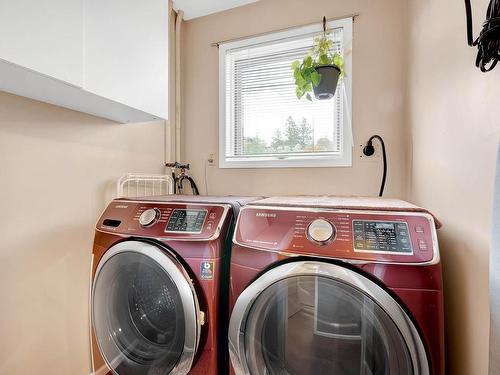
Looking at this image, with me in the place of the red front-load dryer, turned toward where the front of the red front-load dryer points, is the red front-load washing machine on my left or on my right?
on my right

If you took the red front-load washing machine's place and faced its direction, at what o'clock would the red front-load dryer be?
The red front-load dryer is roughly at 9 o'clock from the red front-load washing machine.

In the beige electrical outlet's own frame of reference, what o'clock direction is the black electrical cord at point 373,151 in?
The black electrical cord is roughly at 10 o'clock from the beige electrical outlet.

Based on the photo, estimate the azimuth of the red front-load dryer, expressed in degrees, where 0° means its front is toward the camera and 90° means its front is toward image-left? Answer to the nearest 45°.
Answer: approximately 0°

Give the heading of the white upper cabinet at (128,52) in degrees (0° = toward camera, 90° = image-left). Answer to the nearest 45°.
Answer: approximately 315°

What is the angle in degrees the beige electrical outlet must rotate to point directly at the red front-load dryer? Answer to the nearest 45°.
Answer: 0° — it already faces it

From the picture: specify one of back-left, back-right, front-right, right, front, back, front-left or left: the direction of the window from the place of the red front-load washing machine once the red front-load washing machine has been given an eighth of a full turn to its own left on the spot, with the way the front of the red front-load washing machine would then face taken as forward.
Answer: back-left

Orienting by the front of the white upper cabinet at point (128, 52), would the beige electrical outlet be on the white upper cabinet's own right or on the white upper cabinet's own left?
on the white upper cabinet's own left

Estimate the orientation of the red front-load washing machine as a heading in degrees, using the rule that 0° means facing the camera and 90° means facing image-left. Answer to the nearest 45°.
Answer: approximately 45°

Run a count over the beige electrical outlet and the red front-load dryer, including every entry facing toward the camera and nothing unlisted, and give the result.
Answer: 2
